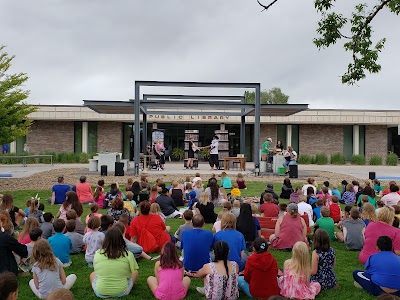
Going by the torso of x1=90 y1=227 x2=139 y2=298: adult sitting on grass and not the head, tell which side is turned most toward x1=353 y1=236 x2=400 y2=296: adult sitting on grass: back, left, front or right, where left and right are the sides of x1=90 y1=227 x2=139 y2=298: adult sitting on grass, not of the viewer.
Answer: right

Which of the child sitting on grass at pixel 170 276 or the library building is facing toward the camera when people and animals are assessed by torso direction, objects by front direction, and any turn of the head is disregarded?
the library building

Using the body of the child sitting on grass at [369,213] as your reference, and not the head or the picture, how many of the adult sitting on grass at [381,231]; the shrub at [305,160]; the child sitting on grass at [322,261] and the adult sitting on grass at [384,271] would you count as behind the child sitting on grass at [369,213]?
3

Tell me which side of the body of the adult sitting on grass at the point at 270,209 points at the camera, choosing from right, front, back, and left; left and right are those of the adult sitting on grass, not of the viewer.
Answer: back

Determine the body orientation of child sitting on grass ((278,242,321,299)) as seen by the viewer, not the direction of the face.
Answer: away from the camera

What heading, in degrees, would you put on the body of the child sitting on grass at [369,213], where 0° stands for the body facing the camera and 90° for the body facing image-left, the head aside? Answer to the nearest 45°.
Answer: approximately 180°

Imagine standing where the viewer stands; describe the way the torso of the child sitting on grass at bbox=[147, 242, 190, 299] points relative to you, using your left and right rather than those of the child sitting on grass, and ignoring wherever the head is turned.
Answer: facing away from the viewer

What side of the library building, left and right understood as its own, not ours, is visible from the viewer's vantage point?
front

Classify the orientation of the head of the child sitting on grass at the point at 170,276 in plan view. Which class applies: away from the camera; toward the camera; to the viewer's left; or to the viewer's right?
away from the camera

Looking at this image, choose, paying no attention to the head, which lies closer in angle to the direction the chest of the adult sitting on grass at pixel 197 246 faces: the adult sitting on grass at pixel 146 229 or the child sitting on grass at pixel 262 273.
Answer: the adult sitting on grass

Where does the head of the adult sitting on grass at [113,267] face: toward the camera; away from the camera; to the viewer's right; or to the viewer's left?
away from the camera

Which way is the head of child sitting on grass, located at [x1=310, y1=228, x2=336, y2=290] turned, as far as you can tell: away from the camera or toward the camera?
away from the camera

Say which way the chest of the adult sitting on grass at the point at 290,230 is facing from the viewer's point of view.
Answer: away from the camera

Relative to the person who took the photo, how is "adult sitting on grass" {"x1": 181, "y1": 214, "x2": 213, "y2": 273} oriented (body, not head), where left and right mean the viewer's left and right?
facing away from the viewer

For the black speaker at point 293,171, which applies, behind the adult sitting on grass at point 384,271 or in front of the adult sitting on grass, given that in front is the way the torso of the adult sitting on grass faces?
in front

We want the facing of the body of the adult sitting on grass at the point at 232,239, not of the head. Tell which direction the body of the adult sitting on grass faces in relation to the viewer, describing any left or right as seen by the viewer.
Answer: facing away from the viewer
